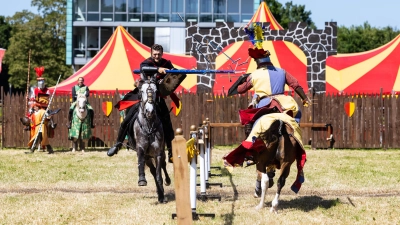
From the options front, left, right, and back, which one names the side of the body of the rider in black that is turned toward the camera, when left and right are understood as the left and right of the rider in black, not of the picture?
front

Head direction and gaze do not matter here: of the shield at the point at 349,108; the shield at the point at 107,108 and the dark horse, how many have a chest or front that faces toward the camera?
3

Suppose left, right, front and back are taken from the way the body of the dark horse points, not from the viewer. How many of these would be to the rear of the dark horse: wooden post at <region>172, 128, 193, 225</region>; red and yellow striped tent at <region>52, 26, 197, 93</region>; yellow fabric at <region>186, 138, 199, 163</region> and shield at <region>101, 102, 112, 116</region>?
2

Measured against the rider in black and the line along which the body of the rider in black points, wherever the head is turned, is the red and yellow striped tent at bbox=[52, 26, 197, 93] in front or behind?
behind

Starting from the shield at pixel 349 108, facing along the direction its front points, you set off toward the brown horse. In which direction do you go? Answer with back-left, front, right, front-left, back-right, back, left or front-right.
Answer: front

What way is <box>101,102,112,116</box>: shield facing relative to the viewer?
toward the camera

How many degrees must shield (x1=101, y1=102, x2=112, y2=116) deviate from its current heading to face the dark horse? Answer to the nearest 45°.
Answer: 0° — it already faces it

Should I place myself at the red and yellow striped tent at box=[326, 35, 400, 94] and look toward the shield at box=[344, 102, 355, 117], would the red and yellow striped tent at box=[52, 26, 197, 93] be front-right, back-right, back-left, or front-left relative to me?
front-right

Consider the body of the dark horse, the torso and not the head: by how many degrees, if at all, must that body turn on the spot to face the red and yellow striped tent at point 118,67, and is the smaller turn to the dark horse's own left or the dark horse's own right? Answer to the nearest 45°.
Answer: approximately 180°

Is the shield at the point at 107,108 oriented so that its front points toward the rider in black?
yes
